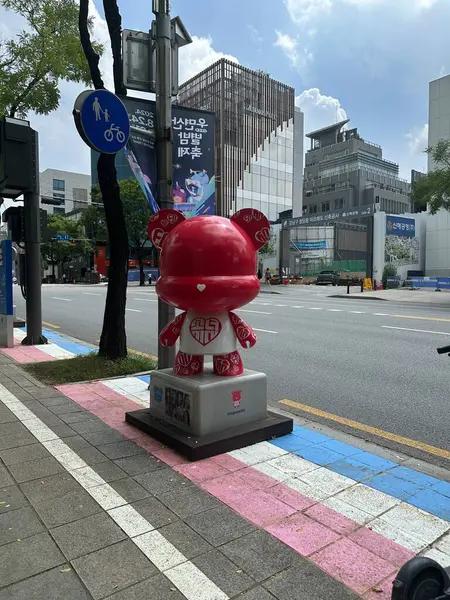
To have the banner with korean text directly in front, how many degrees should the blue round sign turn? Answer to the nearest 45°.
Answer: approximately 45° to its left

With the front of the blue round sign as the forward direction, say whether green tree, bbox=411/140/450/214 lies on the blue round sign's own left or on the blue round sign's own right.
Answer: on the blue round sign's own left

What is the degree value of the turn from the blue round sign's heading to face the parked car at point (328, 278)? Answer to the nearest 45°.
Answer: approximately 90° to its left
